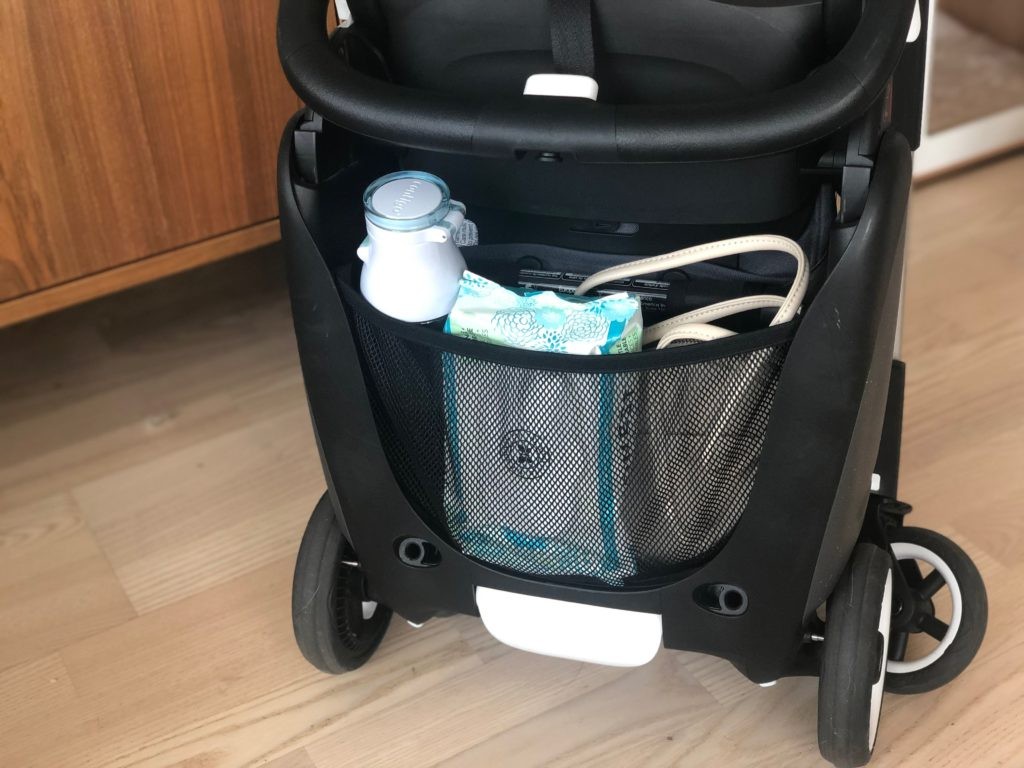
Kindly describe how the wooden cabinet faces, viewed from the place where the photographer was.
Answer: facing the viewer and to the right of the viewer

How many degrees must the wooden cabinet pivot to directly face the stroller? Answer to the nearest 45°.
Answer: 0° — it already faces it

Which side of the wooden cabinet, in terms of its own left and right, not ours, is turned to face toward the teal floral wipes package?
front
